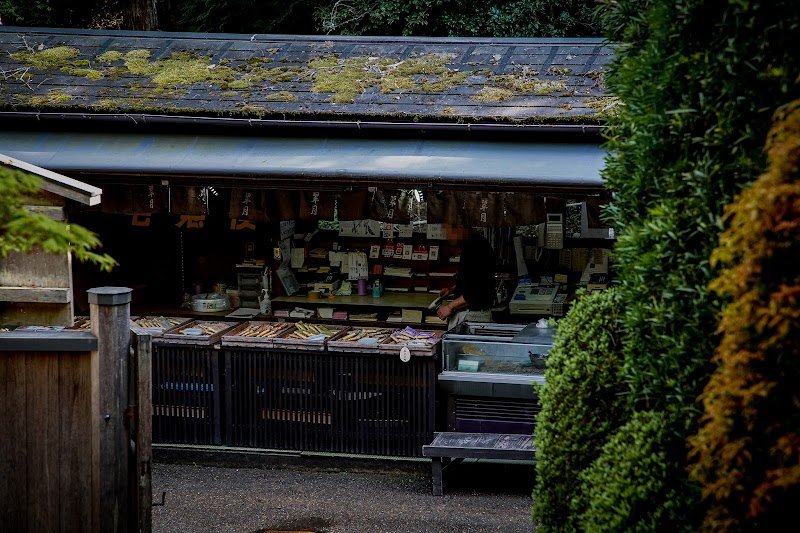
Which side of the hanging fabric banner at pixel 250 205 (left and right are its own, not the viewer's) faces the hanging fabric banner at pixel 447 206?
left

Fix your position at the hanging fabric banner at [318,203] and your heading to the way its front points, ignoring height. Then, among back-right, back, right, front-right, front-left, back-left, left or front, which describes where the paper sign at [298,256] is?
back

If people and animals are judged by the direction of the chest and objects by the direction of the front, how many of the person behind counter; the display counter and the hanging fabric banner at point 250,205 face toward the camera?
2

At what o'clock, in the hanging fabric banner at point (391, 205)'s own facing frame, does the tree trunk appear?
The tree trunk is roughly at 5 o'clock from the hanging fabric banner.

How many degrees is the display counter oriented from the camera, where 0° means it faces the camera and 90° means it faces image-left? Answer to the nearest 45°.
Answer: approximately 0°

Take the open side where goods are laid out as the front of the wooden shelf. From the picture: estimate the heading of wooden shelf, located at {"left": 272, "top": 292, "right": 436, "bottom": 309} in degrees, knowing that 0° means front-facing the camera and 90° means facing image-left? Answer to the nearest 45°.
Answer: approximately 0°

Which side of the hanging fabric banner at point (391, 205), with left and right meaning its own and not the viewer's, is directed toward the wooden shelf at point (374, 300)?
back
